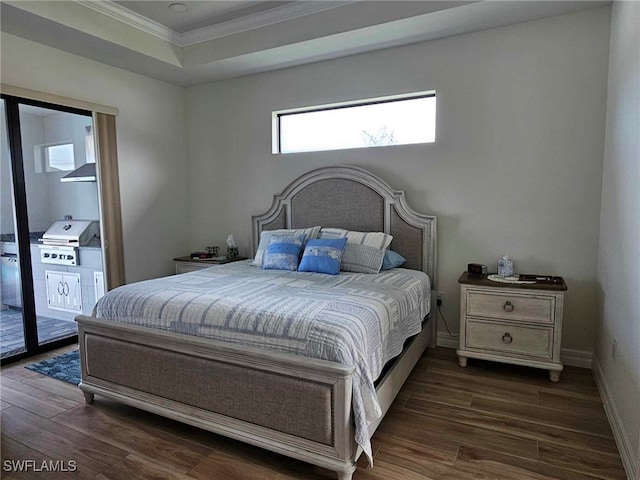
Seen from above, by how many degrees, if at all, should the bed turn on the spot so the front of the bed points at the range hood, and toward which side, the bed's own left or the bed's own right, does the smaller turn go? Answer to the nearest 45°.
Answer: approximately 90° to the bed's own right

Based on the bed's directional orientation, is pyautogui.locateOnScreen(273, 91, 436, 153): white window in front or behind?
behind

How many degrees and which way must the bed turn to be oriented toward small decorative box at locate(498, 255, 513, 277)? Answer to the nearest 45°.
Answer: approximately 135° to its left

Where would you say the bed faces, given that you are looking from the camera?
facing the viewer and to the left of the viewer

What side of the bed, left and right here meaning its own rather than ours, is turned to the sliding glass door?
right

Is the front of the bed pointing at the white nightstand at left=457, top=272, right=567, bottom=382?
no
